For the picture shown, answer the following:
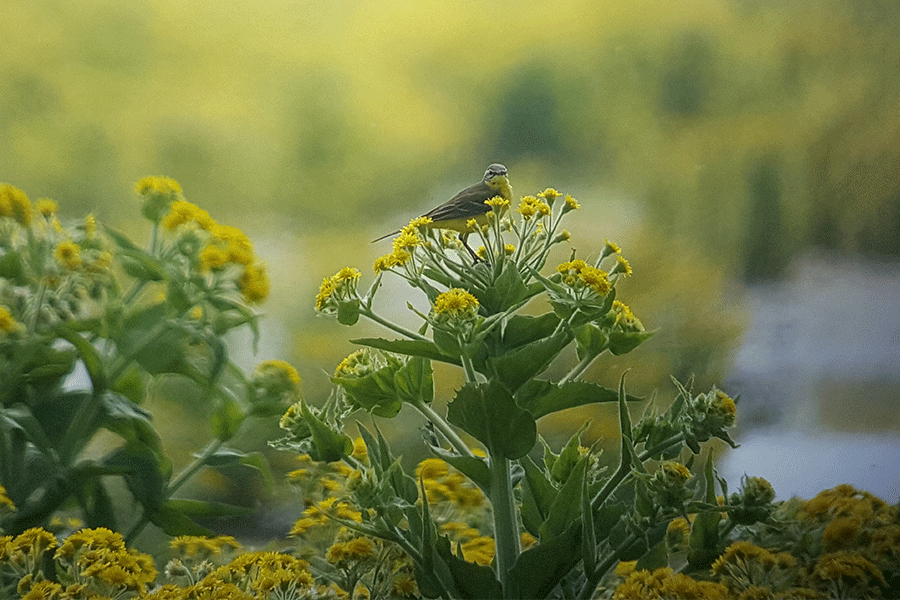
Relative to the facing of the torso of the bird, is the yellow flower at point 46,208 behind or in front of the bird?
behind

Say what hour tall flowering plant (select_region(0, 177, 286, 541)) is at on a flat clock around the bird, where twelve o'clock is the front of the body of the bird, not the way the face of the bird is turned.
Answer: The tall flowering plant is roughly at 7 o'clock from the bird.

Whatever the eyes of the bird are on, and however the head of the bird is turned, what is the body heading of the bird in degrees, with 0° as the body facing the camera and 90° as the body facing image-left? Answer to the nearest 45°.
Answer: approximately 270°

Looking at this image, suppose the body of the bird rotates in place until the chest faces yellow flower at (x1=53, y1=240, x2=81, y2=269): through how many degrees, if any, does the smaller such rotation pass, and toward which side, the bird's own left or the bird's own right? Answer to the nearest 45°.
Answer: approximately 135° to the bird's own left
